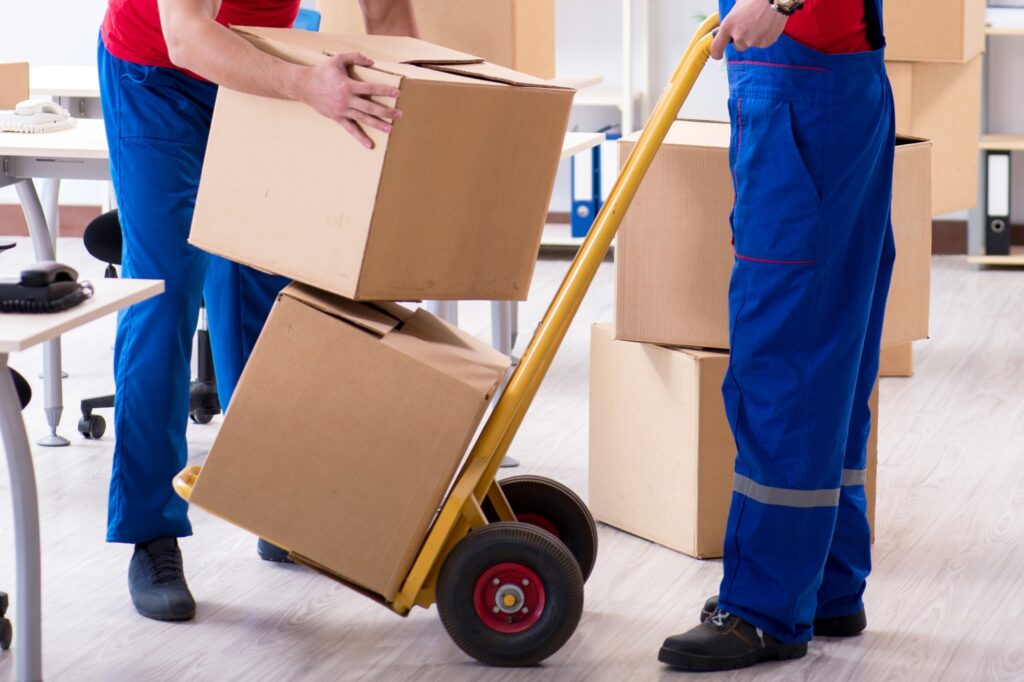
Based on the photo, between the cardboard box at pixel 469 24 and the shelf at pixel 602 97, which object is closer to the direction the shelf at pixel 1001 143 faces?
the cardboard box

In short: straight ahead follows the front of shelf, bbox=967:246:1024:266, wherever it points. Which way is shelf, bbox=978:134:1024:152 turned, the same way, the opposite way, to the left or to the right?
the same way

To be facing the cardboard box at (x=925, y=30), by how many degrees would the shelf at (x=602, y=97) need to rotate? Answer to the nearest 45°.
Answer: approximately 45° to its left

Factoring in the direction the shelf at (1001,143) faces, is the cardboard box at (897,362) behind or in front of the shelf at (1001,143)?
in front

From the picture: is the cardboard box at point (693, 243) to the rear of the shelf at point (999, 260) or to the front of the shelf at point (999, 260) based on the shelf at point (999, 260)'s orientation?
to the front

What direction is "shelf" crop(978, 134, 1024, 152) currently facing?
toward the camera

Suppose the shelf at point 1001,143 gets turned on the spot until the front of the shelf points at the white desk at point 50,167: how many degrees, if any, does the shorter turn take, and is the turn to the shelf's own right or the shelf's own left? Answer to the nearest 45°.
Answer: approximately 45° to the shelf's own right

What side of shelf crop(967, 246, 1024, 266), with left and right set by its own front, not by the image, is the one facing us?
front

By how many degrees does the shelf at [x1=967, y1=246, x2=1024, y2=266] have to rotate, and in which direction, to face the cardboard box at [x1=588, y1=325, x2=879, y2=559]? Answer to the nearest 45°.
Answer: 0° — it already faces it

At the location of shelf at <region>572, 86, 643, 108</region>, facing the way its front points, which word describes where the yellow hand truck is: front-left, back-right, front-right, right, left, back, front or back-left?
front

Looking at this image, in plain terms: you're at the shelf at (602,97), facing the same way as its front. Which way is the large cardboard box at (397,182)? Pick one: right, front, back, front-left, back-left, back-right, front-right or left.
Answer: front

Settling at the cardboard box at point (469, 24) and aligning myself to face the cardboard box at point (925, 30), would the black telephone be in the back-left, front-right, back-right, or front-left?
back-right

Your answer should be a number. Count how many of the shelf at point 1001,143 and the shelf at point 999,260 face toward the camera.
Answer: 2
